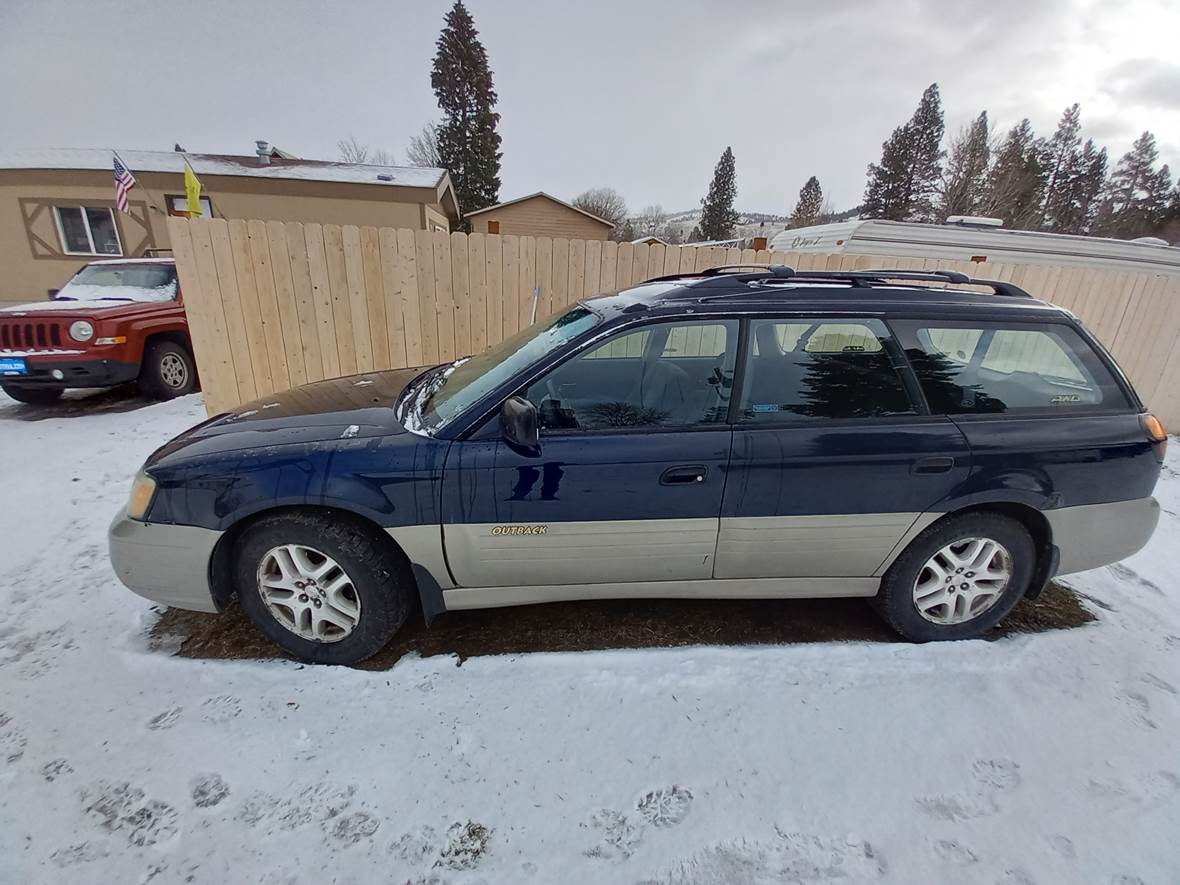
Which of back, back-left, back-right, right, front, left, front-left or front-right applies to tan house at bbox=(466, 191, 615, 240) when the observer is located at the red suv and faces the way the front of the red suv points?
back

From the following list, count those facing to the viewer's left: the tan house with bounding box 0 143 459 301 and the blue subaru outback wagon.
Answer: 1

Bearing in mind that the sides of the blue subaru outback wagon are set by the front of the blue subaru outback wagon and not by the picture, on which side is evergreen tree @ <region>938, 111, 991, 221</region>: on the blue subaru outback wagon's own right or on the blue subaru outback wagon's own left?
on the blue subaru outback wagon's own right

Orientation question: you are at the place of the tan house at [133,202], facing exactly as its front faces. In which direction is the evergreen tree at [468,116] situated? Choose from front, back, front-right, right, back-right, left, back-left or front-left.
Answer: back-left

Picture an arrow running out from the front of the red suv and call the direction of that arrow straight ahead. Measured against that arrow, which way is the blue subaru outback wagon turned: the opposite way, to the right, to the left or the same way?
to the right

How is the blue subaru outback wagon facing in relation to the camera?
to the viewer's left

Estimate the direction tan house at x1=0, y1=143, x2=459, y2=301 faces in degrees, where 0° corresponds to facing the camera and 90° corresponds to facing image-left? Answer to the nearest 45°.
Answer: approximately 0°

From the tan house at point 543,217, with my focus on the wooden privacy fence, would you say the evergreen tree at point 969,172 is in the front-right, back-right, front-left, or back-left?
back-left

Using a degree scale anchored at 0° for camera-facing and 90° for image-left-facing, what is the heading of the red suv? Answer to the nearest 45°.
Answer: approximately 45°
